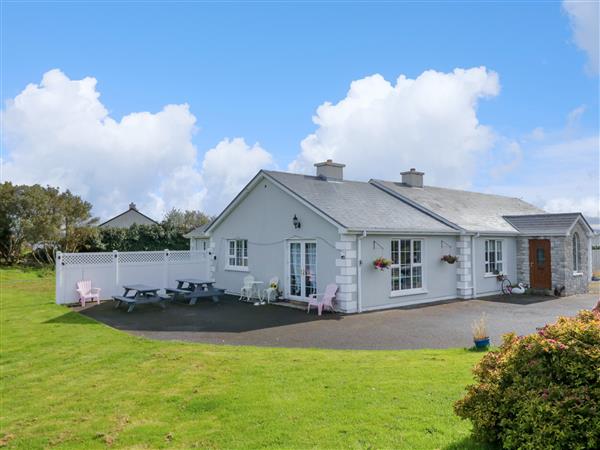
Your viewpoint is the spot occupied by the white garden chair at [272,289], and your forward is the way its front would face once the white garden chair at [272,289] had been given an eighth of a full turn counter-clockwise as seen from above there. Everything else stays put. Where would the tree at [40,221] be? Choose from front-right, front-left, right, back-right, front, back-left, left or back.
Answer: back-right

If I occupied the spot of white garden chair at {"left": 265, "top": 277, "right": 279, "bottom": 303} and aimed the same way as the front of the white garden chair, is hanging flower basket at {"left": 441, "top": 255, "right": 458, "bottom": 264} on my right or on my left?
on my left

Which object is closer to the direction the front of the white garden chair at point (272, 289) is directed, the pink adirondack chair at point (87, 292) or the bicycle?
the pink adirondack chair

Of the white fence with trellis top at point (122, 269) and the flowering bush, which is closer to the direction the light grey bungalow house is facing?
the flowering bush

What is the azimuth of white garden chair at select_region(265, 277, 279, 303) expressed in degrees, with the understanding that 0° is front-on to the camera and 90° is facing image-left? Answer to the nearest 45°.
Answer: approximately 45°

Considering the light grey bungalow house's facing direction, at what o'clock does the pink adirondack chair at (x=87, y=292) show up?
The pink adirondack chair is roughly at 4 o'clock from the light grey bungalow house.

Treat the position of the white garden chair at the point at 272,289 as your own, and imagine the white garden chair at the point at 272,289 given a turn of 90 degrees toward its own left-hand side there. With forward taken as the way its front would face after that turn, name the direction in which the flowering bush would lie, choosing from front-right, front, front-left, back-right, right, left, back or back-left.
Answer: front-right
